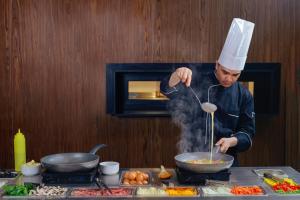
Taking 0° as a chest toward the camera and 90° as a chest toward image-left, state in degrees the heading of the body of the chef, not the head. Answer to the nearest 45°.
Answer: approximately 0°

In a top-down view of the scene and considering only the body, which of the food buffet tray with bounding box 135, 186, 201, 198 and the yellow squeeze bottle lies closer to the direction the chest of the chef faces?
the food buffet tray

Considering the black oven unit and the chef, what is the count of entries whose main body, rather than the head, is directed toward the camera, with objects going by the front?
2

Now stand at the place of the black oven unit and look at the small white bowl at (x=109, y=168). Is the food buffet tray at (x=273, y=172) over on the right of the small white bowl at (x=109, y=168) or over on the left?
left

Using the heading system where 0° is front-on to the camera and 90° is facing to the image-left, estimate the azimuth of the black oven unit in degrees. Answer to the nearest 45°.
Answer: approximately 0°

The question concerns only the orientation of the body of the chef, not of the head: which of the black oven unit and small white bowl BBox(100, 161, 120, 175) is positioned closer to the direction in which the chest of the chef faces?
the small white bowl

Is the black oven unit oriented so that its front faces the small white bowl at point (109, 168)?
yes
